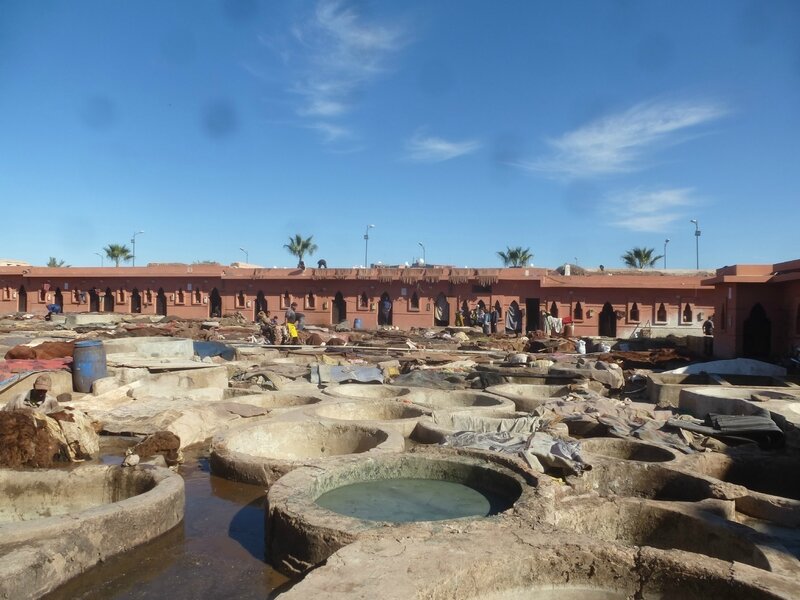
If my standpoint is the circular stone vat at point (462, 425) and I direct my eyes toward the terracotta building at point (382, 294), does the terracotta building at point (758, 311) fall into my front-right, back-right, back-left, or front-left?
front-right

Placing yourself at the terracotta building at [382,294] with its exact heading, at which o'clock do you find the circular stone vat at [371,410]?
The circular stone vat is roughly at 12 o'clock from the terracotta building.

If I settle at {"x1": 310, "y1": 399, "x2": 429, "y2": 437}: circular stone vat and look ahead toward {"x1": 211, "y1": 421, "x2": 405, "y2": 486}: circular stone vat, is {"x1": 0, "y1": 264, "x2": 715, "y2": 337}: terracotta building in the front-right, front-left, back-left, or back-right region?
back-right

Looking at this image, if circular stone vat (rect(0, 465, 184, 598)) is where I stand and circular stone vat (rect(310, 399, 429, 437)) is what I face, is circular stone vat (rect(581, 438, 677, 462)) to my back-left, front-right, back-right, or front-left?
front-right

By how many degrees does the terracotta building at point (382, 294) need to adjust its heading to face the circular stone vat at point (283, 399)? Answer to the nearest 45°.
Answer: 0° — it already faces it

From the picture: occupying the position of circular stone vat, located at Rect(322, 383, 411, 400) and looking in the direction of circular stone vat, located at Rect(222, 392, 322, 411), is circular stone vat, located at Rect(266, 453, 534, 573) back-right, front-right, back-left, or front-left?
front-left

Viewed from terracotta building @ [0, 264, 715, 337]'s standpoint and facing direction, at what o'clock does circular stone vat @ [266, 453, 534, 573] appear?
The circular stone vat is roughly at 12 o'clock from the terracotta building.

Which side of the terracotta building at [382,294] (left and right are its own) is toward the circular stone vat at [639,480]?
front

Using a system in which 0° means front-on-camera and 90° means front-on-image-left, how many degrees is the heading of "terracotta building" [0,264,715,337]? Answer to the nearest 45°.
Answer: approximately 0°

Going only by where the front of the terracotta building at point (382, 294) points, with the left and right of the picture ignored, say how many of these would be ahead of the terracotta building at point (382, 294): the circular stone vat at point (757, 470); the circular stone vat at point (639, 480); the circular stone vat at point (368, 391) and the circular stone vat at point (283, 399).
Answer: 4

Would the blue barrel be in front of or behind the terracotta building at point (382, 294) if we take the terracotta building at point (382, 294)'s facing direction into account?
in front

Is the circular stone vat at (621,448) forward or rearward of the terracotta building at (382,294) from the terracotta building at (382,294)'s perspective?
forward

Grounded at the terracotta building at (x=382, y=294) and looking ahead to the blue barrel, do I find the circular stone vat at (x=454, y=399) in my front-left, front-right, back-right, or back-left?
front-left

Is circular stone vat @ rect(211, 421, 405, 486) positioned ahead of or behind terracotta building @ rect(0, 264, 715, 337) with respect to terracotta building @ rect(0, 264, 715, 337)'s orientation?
ahead

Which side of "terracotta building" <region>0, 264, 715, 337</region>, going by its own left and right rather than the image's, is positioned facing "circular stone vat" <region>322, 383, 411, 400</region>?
front

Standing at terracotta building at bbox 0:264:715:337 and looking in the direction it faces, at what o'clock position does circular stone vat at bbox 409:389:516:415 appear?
The circular stone vat is roughly at 12 o'clock from the terracotta building.

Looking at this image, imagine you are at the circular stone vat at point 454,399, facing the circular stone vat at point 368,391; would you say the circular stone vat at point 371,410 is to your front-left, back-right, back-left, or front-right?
front-left
